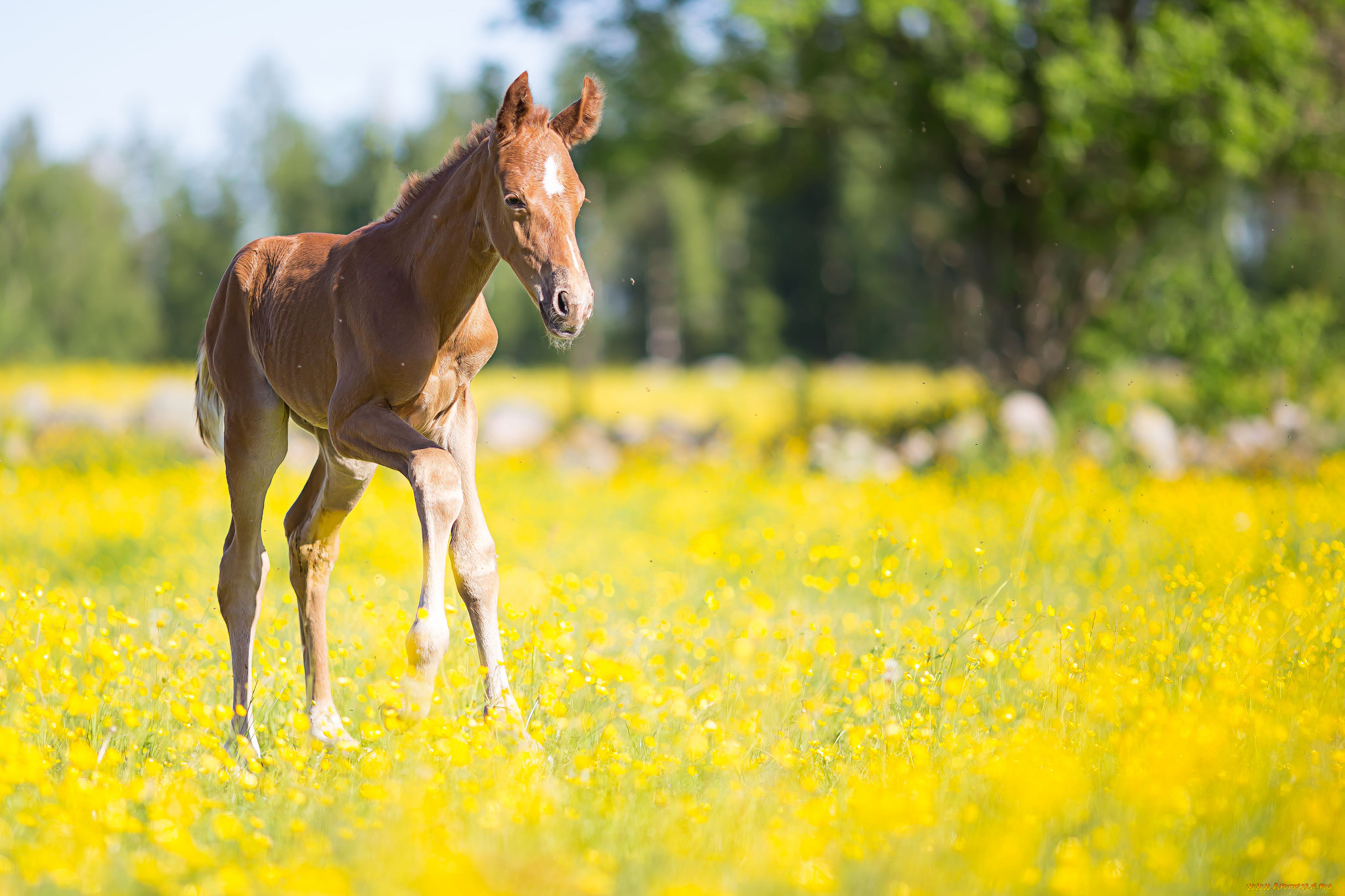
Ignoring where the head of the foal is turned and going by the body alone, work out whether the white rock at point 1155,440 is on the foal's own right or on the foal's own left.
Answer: on the foal's own left

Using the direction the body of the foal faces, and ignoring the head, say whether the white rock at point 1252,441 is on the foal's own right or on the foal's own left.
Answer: on the foal's own left

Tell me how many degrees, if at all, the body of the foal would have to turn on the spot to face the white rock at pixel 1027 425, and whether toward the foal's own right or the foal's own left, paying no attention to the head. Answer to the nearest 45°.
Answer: approximately 90° to the foal's own left

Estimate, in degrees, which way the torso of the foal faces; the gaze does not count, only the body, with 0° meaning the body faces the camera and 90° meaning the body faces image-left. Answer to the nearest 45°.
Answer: approximately 315°

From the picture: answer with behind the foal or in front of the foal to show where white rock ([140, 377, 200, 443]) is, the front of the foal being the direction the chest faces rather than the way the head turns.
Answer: behind

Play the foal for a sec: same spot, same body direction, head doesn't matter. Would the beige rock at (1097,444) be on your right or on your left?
on your left

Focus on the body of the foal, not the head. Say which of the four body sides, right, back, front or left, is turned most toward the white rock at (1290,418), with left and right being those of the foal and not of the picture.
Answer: left

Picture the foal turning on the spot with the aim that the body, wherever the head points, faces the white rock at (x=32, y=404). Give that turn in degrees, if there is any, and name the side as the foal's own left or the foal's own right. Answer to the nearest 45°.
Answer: approximately 135° to the foal's own left
